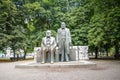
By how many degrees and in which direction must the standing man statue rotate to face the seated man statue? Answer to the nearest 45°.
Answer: approximately 45° to its right

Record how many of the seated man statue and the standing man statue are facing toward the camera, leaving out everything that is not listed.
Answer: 2

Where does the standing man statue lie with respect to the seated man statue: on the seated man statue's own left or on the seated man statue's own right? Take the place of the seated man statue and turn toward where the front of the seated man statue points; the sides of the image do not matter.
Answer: on the seated man statue's own left

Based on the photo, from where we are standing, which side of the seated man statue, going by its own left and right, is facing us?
front

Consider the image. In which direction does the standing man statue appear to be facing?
toward the camera
